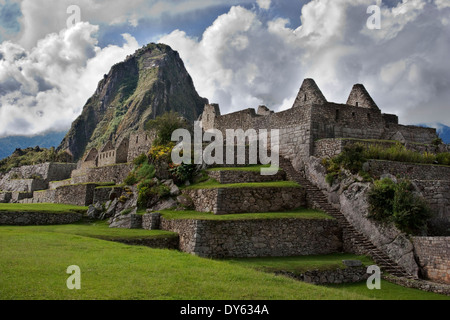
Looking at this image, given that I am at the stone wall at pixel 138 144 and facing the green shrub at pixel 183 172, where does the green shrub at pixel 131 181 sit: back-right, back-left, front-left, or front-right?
front-right

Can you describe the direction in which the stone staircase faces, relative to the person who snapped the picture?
facing the viewer and to the right of the viewer

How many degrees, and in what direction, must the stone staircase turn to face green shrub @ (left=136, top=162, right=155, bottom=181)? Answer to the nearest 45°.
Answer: approximately 135° to its right

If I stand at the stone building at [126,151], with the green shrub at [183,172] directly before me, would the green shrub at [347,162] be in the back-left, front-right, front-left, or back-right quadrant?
front-left

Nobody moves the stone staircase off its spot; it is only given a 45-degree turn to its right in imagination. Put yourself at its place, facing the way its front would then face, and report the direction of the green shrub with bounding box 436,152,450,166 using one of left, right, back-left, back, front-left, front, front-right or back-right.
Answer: back-left

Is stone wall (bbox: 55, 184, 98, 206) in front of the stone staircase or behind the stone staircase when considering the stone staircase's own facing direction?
behind

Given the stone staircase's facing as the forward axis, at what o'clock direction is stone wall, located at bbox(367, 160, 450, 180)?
The stone wall is roughly at 9 o'clock from the stone staircase.

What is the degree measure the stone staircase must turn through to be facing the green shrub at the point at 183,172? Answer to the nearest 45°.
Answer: approximately 135° to its right

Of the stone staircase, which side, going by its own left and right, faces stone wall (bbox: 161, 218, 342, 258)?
right
